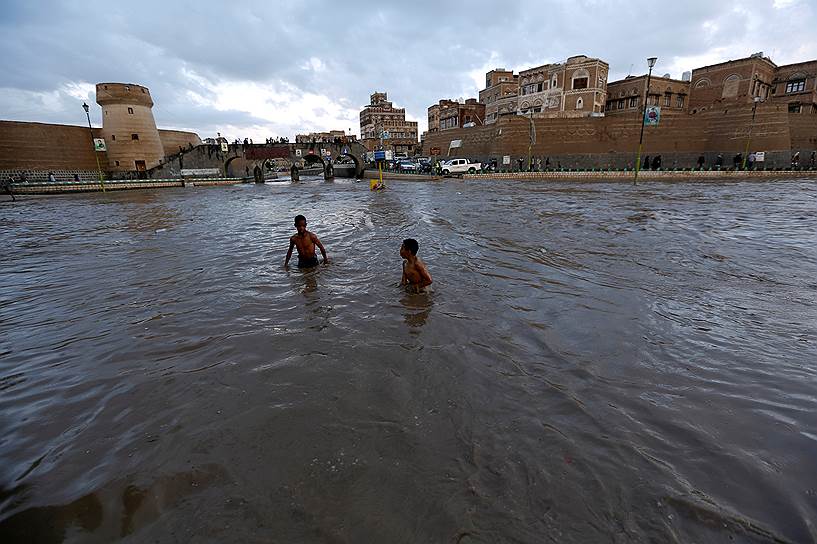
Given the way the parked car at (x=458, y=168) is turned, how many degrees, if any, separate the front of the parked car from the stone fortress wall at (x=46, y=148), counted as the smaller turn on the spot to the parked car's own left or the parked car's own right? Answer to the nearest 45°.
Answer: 0° — it already faces it

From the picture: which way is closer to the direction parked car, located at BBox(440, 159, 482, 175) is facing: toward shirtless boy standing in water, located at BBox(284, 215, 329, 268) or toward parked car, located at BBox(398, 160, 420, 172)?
the parked car

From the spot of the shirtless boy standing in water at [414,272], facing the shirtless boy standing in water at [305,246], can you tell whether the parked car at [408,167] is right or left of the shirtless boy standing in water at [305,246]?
right

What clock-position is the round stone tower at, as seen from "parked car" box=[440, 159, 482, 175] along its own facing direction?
The round stone tower is roughly at 12 o'clock from the parked car.

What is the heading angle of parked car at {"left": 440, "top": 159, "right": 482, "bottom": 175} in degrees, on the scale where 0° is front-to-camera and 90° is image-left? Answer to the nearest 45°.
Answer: approximately 90°

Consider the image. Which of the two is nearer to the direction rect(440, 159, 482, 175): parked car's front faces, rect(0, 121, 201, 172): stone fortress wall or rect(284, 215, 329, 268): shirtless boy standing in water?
the stone fortress wall

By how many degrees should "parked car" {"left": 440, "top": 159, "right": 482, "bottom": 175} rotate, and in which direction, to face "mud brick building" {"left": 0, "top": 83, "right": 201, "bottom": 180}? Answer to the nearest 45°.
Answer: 0° — it already faces it

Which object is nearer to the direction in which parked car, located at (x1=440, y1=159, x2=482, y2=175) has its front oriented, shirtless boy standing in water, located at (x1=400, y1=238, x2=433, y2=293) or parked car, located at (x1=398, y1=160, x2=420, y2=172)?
the parked car

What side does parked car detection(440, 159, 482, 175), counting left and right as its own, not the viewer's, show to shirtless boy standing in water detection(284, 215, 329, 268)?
left

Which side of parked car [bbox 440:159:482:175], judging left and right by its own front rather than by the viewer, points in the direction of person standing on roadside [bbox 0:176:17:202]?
front

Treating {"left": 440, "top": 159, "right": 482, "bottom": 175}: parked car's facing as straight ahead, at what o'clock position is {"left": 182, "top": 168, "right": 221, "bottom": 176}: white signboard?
The white signboard is roughly at 12 o'clock from the parked car.

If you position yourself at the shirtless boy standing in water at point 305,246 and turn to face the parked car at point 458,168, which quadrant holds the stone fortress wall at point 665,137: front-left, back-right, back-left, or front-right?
front-right

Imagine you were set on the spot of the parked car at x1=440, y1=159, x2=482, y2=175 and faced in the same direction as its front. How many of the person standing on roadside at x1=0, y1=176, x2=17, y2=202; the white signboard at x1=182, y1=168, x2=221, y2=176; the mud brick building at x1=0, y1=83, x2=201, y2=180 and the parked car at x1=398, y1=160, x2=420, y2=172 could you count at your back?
0

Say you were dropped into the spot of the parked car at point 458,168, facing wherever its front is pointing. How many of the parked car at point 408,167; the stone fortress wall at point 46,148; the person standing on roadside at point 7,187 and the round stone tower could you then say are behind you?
0

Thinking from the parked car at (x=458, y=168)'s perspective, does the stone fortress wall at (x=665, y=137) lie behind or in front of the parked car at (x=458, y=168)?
behind

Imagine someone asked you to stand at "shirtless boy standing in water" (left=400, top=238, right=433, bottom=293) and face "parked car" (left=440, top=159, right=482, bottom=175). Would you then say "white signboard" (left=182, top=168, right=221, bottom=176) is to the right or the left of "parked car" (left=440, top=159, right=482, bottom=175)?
left
